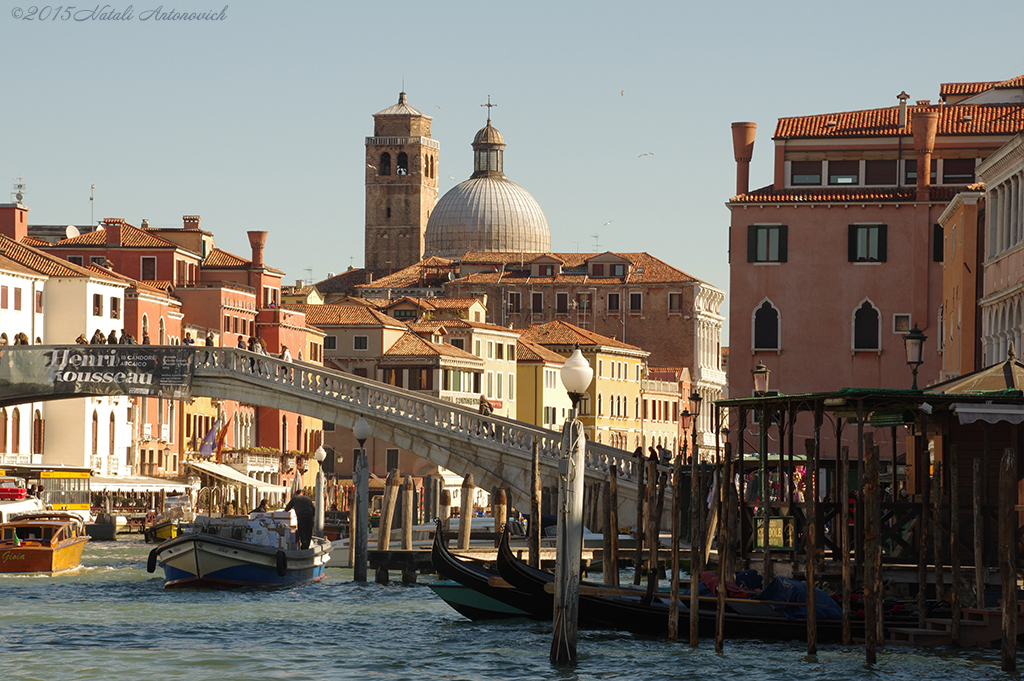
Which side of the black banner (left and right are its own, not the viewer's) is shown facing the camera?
front

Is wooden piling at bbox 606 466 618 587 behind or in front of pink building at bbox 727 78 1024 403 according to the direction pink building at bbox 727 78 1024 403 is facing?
in front

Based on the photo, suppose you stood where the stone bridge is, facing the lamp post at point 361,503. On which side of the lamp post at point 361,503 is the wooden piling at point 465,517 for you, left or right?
left

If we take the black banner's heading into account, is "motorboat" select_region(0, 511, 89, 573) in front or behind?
in front

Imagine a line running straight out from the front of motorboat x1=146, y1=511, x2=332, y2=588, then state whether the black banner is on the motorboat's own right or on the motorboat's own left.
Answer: on the motorboat's own right

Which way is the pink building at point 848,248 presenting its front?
toward the camera

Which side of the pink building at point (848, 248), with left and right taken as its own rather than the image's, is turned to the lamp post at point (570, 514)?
front

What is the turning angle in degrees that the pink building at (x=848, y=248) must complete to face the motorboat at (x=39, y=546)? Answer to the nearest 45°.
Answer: approximately 45° to its right

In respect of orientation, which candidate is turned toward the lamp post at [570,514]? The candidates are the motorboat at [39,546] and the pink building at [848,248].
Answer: the pink building

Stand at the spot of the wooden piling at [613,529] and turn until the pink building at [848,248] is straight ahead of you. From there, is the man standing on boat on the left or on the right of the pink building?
left

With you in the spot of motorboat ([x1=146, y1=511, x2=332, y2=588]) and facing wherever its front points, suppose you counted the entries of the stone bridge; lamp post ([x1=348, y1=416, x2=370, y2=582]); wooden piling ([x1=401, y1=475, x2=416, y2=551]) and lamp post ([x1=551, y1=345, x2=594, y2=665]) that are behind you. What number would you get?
3

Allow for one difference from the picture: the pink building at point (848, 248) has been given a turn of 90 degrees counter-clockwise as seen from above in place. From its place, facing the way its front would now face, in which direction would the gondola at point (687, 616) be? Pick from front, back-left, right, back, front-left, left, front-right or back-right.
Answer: right
